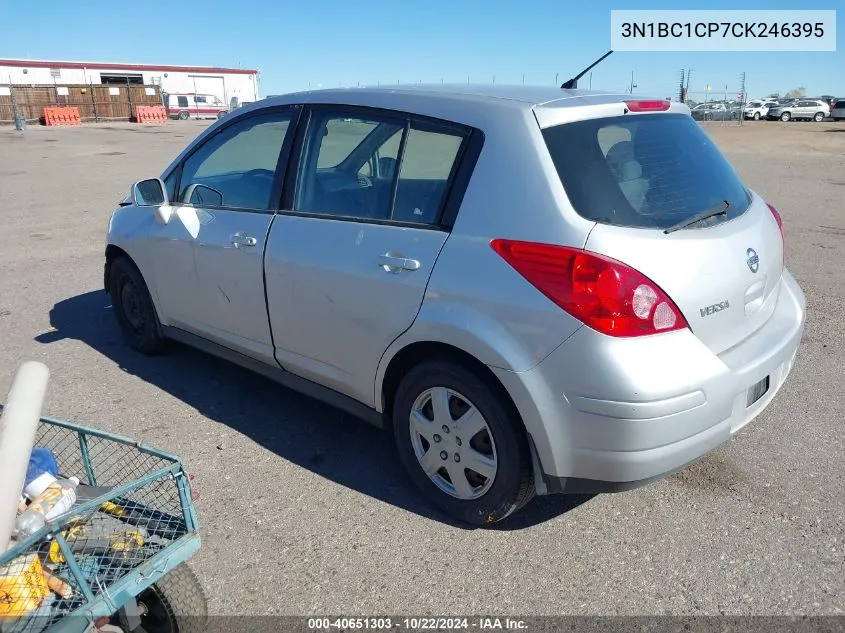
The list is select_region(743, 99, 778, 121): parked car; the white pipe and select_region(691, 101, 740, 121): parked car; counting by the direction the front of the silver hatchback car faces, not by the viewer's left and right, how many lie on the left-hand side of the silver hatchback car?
1

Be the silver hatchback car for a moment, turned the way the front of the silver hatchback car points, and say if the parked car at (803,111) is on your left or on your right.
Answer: on your right

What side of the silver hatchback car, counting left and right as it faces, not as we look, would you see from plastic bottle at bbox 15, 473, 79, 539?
left

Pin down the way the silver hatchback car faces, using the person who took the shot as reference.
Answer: facing away from the viewer and to the left of the viewer

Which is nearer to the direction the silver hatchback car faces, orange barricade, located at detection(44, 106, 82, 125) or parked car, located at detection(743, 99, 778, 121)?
the orange barricade

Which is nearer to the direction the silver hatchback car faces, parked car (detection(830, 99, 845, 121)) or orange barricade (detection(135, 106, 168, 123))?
the orange barricade

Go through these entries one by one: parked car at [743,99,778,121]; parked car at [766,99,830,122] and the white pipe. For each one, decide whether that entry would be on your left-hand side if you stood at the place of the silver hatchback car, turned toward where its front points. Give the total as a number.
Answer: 1

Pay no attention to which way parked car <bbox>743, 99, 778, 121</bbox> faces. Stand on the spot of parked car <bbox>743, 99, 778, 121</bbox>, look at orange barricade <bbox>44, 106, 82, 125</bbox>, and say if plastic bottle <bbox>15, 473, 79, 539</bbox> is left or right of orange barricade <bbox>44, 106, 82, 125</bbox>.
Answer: left

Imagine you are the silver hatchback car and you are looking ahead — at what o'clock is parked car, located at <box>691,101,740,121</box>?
The parked car is roughly at 2 o'clock from the silver hatchback car.

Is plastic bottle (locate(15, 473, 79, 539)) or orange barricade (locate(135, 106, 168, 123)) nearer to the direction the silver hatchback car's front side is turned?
the orange barricade

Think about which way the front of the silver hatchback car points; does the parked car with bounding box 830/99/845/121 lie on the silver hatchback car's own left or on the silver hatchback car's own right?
on the silver hatchback car's own right

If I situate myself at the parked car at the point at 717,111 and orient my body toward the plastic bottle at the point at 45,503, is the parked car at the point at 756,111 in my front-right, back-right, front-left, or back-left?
back-left

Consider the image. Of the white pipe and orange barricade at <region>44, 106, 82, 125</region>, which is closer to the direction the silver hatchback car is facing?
the orange barricade
